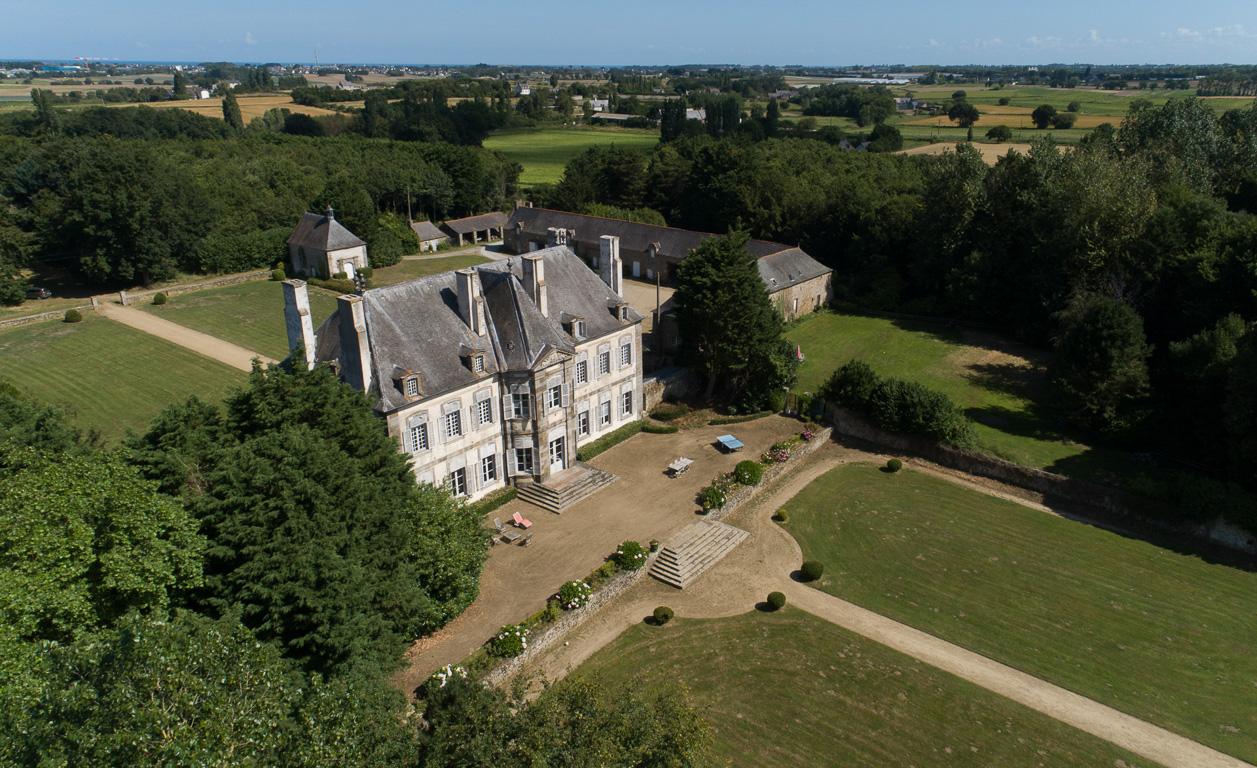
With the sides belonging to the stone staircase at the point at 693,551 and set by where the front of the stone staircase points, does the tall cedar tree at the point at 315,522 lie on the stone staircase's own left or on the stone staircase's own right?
on the stone staircase's own right

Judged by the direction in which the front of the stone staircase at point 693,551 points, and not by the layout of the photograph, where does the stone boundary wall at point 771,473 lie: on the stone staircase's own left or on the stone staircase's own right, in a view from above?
on the stone staircase's own left

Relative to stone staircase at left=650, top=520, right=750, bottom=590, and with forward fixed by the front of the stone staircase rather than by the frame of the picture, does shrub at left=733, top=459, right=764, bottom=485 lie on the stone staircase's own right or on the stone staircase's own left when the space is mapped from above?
on the stone staircase's own left

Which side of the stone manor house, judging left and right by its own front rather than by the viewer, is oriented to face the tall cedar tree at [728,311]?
left

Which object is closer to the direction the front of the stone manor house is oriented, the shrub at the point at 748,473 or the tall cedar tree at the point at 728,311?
the shrub

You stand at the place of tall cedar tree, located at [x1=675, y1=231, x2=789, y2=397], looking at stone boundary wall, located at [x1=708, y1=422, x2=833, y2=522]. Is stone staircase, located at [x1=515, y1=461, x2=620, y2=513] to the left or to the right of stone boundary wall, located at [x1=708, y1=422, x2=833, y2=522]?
right

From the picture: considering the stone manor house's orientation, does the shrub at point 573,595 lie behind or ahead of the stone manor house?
ahead

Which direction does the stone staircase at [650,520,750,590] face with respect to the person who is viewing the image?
facing the viewer and to the right of the viewer

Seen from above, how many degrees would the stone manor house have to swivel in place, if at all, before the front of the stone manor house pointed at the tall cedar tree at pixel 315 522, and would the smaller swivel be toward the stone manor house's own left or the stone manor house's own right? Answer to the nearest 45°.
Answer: approximately 90° to the stone manor house's own right

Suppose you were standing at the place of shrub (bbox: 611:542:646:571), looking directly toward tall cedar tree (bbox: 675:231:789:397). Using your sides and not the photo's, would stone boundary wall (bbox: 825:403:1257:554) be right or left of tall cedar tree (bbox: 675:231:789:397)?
right

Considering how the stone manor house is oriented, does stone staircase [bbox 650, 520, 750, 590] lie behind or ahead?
ahead

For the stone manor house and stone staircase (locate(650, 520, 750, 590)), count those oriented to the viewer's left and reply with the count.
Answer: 0
